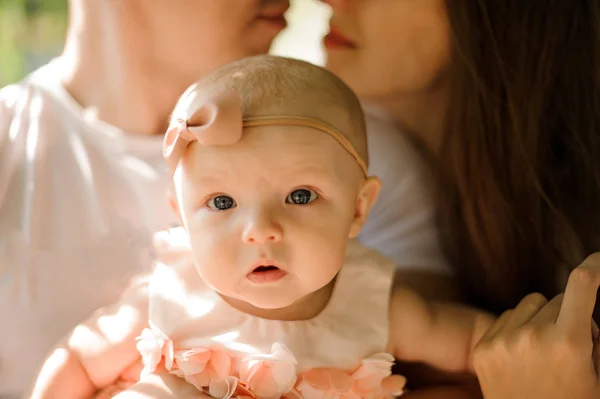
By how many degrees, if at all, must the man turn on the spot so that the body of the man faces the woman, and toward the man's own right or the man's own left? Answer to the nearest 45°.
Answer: approximately 45° to the man's own left

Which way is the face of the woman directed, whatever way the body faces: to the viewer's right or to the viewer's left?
to the viewer's left

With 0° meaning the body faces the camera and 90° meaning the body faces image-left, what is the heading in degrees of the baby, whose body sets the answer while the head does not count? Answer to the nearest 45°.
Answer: approximately 0°
